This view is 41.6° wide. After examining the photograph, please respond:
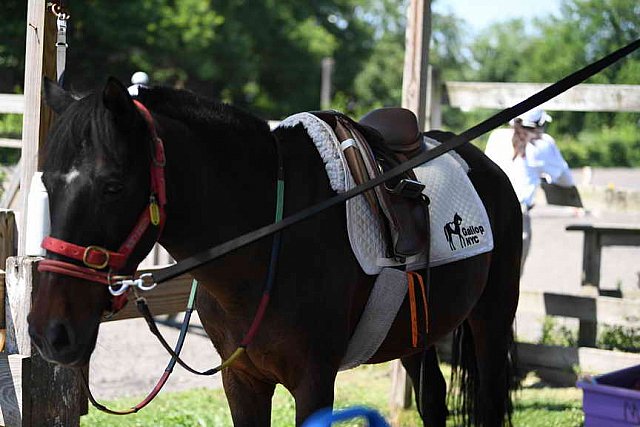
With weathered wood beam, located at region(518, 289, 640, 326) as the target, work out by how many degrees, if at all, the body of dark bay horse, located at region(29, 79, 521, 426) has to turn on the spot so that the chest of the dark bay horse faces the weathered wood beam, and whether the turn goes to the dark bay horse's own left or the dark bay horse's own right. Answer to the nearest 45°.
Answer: approximately 180°

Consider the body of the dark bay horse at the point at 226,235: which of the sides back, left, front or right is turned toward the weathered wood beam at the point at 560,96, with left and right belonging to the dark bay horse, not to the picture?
back

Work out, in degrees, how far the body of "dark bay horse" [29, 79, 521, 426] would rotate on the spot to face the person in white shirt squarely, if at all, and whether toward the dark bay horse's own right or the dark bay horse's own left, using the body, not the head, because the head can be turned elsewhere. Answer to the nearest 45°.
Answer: approximately 180°

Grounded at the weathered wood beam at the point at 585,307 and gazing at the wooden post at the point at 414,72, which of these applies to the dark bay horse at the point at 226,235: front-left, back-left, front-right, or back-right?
front-left

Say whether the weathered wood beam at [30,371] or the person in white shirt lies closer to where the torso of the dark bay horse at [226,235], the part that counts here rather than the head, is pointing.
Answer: the weathered wood beam

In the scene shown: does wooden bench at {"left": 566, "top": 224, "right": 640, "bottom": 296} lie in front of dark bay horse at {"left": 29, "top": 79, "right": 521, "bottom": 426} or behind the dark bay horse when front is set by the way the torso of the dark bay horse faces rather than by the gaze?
behind

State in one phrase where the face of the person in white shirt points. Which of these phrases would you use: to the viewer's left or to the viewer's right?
to the viewer's right

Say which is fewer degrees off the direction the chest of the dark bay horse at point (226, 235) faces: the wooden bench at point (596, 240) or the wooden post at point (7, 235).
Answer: the wooden post

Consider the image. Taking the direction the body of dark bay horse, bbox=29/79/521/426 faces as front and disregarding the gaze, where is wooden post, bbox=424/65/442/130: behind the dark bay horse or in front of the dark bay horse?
behind
